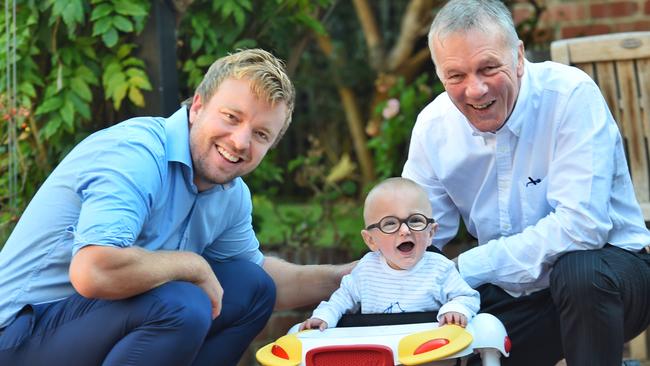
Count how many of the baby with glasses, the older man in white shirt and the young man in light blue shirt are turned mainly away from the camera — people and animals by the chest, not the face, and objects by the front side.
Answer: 0

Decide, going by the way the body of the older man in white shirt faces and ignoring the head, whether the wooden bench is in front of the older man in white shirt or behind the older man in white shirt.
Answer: behind

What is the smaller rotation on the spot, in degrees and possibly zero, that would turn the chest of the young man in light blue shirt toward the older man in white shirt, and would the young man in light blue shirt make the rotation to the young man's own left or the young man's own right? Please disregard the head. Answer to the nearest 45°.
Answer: approximately 45° to the young man's own left

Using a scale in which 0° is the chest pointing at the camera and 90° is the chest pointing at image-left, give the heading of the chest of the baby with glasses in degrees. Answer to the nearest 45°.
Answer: approximately 0°

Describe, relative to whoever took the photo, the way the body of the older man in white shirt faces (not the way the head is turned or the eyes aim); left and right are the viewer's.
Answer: facing the viewer and to the left of the viewer

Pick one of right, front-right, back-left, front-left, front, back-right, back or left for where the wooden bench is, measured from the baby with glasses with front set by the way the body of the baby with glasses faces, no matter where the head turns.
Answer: back-left

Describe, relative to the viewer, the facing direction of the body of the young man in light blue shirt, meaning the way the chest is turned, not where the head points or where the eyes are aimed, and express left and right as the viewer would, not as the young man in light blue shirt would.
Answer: facing the viewer and to the right of the viewer

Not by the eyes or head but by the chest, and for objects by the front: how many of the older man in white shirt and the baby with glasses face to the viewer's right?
0

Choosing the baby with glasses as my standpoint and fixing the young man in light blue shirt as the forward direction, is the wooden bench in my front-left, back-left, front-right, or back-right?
back-right

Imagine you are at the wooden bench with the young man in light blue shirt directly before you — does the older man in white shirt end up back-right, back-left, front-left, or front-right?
front-left

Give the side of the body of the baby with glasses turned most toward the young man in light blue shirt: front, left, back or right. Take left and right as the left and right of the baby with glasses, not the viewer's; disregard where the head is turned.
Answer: right

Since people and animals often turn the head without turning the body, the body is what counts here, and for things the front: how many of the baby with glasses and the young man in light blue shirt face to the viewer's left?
0
